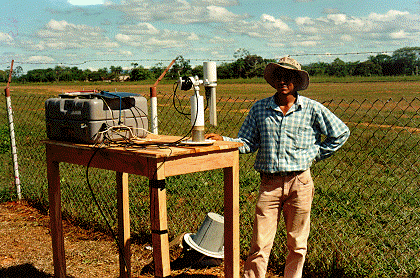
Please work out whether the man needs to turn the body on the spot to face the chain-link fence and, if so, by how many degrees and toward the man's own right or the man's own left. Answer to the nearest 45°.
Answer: approximately 180°

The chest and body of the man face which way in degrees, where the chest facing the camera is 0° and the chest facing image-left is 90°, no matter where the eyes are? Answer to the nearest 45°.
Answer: approximately 0°

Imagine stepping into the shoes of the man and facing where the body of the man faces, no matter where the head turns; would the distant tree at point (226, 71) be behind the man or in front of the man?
behind

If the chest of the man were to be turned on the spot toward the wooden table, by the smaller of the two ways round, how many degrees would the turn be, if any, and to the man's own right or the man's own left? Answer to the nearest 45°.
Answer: approximately 90° to the man's own right

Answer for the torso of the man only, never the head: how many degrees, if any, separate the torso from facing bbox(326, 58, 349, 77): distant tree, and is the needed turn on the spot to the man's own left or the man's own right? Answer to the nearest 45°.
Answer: approximately 180°
